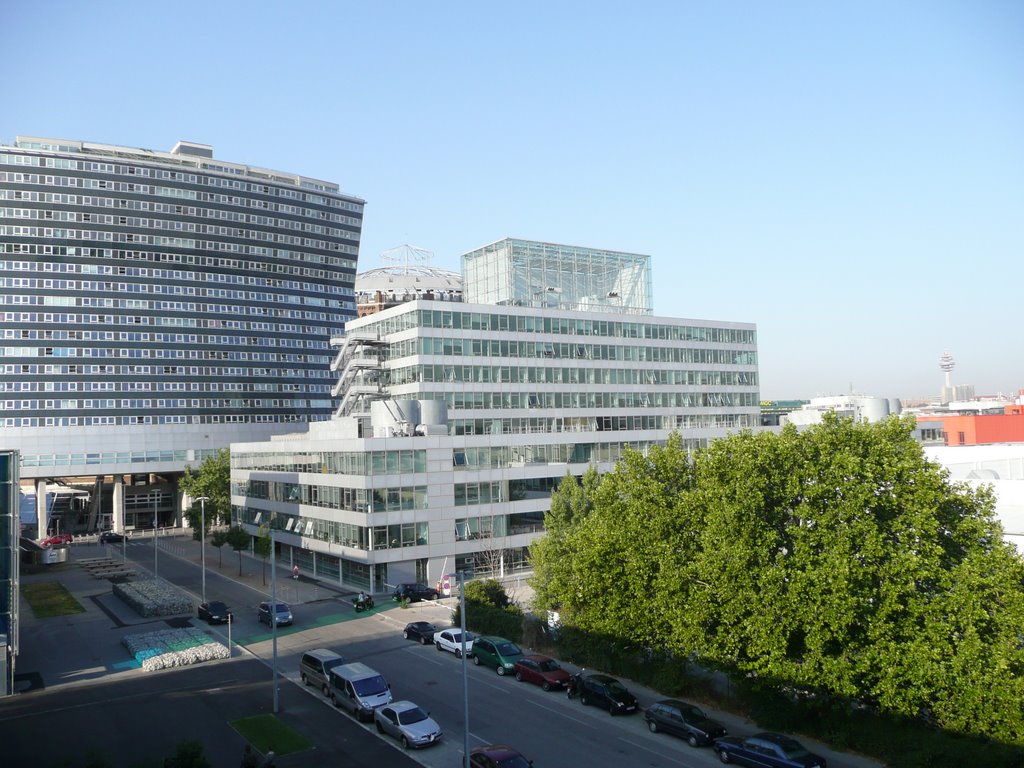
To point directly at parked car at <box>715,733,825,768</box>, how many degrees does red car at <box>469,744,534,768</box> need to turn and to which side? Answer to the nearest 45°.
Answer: approximately 45° to its left

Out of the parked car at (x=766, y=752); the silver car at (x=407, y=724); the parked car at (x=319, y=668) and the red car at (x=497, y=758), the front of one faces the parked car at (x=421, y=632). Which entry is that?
the parked car at (x=766, y=752)

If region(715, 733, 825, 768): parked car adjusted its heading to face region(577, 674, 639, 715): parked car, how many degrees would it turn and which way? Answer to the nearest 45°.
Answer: approximately 180°

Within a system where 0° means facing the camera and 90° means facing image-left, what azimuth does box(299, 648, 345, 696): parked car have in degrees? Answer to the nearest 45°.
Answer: approximately 315°

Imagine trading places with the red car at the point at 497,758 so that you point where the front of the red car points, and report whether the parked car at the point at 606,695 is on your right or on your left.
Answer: on your left

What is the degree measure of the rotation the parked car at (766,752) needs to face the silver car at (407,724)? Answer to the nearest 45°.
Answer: approximately 45° to its left

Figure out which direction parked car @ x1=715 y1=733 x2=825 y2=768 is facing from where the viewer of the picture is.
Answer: facing away from the viewer and to the left of the viewer

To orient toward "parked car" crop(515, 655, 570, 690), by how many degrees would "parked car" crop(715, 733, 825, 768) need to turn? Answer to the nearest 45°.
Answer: approximately 180°

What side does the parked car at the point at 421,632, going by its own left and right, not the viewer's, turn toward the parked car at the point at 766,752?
front
